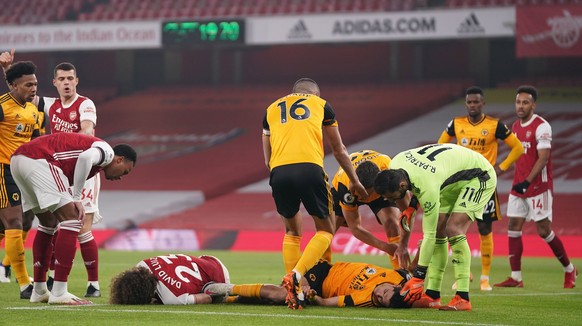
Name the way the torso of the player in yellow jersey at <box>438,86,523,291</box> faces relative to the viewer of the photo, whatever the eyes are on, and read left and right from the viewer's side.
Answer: facing the viewer

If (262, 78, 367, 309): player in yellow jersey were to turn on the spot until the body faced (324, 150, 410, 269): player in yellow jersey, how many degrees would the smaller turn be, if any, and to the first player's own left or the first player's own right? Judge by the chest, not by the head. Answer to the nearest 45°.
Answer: approximately 45° to the first player's own right

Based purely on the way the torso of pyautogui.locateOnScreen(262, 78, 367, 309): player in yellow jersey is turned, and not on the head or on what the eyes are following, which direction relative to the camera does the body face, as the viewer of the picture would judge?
away from the camera

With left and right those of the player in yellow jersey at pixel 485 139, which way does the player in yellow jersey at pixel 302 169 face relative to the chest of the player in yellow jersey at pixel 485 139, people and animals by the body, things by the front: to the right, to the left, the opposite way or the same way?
the opposite way

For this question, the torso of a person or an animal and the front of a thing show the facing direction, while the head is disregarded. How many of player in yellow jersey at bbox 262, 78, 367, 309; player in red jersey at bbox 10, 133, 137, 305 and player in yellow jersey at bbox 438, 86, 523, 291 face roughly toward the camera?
1

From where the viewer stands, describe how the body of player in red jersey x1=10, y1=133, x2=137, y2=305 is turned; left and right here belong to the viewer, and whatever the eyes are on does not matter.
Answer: facing to the right of the viewer

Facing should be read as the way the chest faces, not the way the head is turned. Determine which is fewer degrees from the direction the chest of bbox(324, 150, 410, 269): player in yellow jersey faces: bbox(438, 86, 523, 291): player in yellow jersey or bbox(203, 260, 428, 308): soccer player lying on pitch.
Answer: the soccer player lying on pitch

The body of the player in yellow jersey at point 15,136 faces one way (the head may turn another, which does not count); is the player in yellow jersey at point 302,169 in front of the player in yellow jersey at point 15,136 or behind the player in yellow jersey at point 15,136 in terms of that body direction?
in front

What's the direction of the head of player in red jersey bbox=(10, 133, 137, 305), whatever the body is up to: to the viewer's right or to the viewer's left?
to the viewer's right

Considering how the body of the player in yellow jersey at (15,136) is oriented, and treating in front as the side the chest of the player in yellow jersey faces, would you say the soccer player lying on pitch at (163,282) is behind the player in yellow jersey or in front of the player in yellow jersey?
in front
